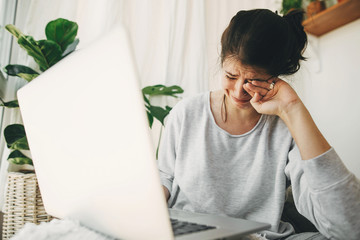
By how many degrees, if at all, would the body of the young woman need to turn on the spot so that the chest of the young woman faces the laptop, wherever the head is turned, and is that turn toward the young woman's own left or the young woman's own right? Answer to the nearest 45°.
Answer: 0° — they already face it

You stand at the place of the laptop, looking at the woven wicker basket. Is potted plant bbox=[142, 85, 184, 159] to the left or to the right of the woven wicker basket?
right

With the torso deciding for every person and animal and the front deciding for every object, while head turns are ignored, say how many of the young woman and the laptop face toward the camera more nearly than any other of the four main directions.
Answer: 1

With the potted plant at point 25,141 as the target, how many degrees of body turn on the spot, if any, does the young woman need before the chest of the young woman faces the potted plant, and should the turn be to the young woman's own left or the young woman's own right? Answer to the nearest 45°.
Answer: approximately 90° to the young woman's own right

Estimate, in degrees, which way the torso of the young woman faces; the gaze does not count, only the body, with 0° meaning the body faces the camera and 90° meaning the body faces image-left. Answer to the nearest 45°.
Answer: approximately 0°

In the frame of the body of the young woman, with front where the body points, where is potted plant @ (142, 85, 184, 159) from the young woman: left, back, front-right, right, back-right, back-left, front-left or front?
back-right

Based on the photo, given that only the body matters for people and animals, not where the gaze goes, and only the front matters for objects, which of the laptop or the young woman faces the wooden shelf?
the laptop

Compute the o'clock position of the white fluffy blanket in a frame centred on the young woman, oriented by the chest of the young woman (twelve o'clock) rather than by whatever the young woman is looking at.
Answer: The white fluffy blanket is roughly at 1 o'clock from the young woman.

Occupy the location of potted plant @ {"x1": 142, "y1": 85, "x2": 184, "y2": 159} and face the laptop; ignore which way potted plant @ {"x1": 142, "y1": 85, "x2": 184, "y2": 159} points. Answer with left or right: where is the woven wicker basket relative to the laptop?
right

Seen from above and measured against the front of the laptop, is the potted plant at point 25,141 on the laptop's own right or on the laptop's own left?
on the laptop's own left

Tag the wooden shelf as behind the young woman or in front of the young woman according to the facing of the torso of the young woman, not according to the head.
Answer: behind

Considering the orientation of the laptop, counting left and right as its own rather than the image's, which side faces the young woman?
front

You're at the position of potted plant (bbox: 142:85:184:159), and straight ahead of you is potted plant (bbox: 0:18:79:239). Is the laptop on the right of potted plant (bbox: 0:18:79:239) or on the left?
left

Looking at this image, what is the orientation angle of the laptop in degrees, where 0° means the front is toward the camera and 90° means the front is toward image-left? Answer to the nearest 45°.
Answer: approximately 225°

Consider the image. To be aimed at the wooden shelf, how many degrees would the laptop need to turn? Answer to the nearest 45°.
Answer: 0° — it already faces it

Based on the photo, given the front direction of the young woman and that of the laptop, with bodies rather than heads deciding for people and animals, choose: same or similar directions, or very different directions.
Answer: very different directions
